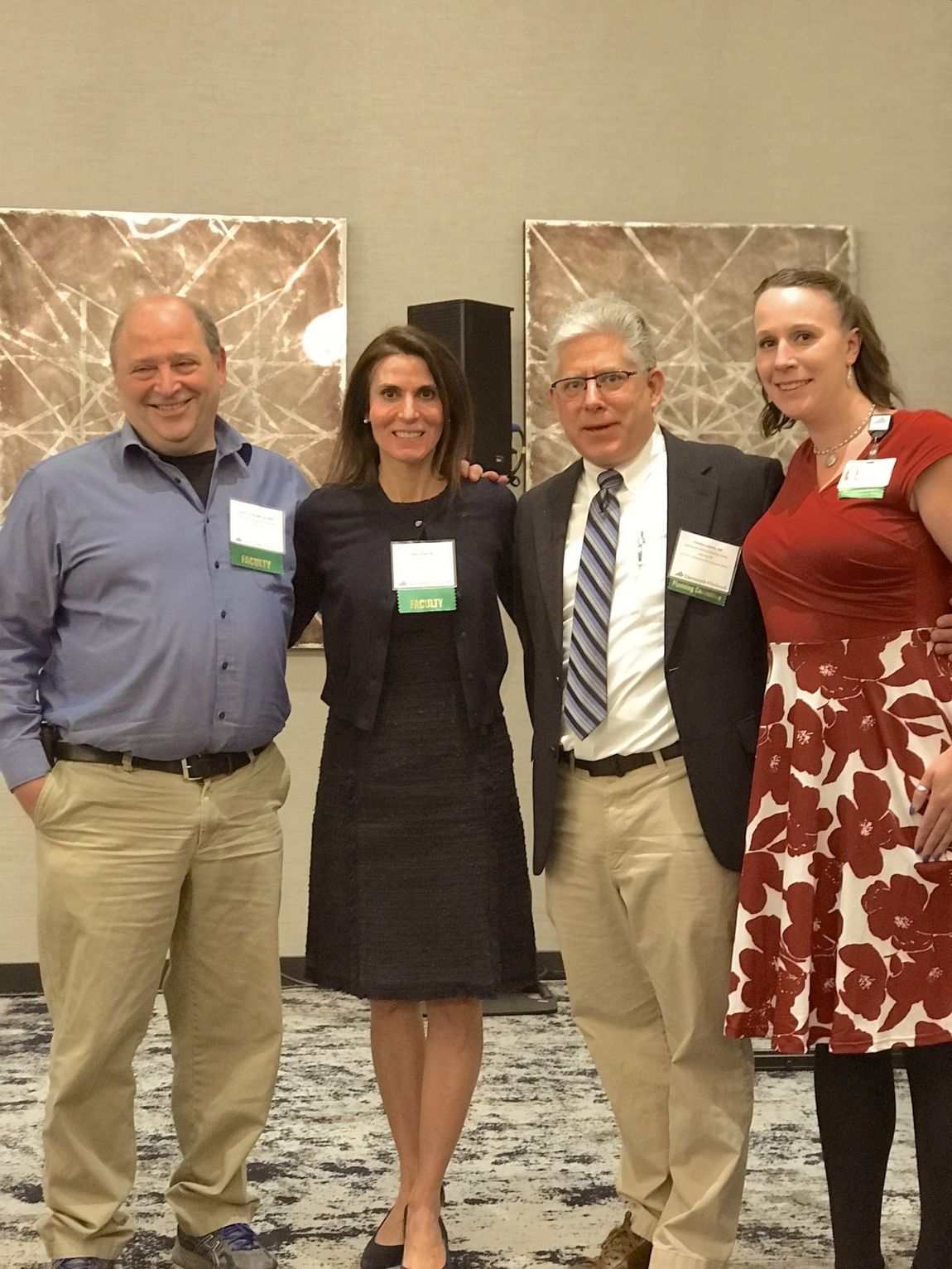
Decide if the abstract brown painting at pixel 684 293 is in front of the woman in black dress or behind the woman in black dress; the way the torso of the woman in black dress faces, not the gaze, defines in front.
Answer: behind

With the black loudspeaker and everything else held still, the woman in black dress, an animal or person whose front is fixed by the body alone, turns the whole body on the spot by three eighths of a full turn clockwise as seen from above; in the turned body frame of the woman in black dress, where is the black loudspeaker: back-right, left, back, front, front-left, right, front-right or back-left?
front-right

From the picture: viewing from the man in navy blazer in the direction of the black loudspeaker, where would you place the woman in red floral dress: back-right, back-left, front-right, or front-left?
back-right

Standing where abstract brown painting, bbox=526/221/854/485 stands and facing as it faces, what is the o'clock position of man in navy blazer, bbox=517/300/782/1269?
The man in navy blazer is roughly at 12 o'clock from the abstract brown painting.

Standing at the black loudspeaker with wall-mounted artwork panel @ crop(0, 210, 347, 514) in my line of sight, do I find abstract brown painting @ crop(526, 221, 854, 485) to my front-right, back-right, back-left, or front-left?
back-right
